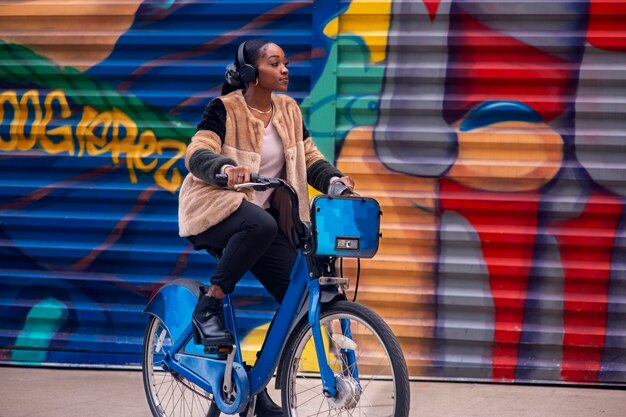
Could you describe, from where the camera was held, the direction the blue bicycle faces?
facing the viewer and to the right of the viewer
